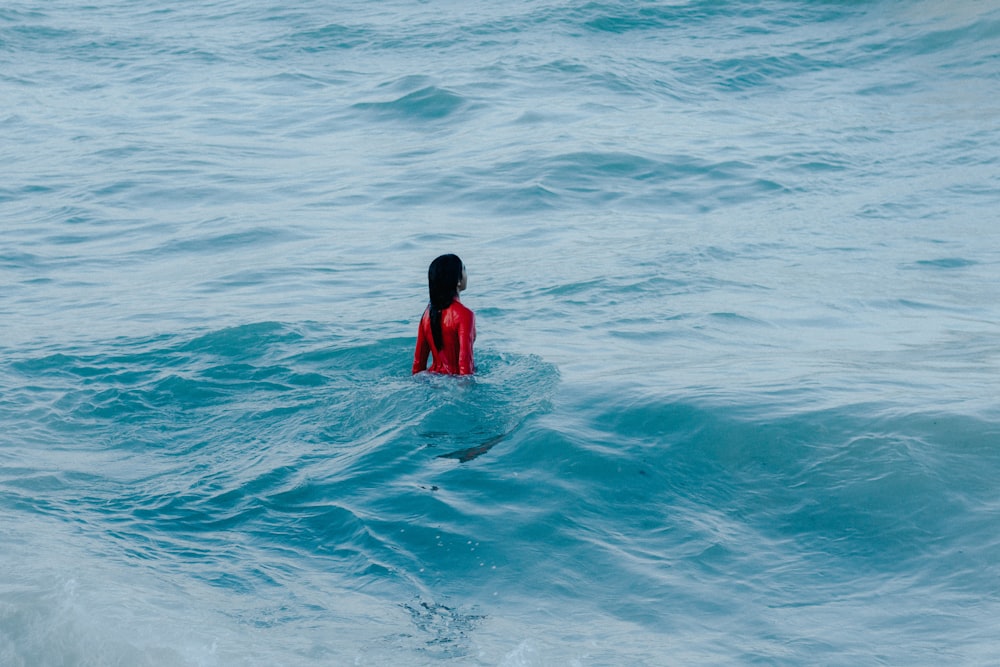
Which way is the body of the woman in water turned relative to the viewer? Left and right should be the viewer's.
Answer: facing away from the viewer and to the right of the viewer
